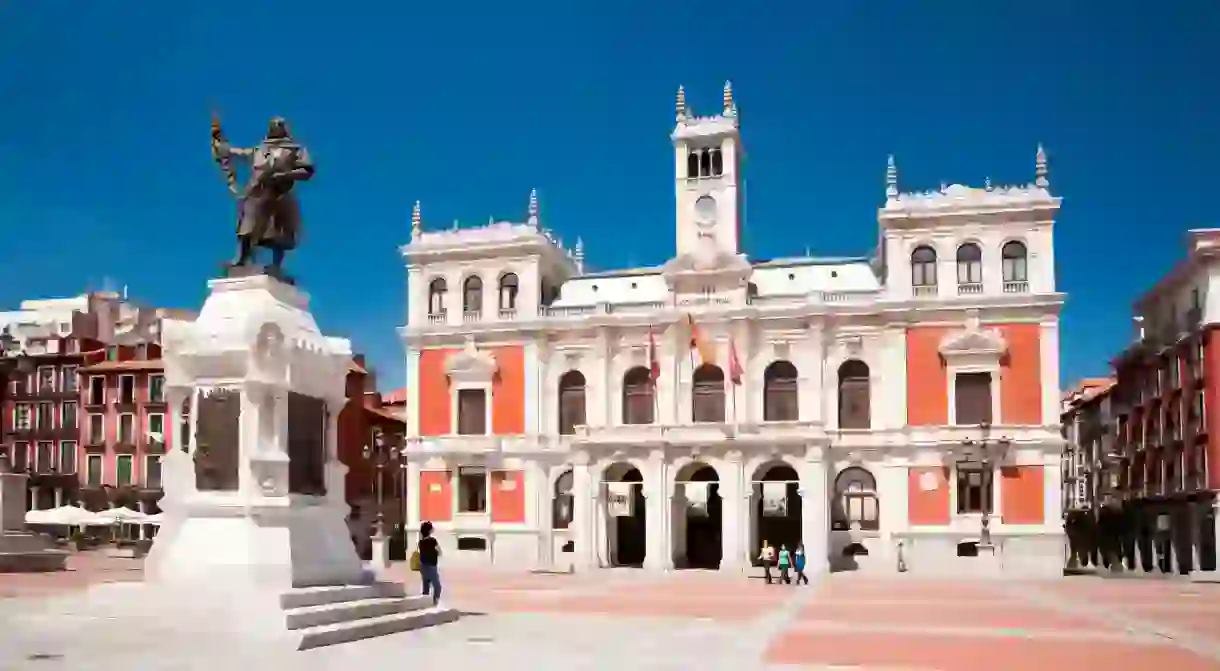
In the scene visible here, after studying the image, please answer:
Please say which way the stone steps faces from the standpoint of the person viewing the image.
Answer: facing the viewer and to the right of the viewer

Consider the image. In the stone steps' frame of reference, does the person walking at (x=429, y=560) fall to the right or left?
on its left
